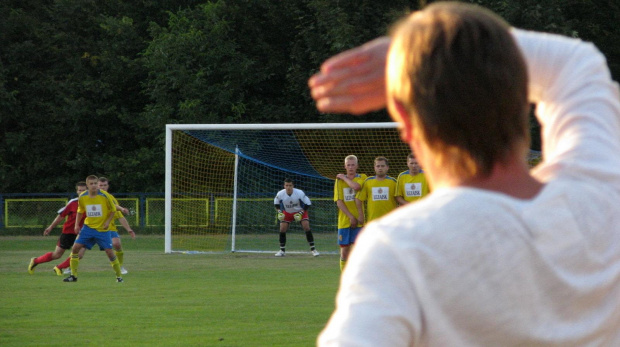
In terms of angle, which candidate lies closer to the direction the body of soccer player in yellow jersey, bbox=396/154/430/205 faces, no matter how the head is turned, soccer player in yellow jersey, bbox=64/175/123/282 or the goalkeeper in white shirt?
the soccer player in yellow jersey

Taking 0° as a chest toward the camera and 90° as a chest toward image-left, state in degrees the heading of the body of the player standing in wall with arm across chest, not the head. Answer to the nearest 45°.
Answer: approximately 0°

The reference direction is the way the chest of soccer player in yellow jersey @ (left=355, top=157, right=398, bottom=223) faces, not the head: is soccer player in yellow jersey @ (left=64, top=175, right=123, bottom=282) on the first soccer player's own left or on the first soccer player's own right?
on the first soccer player's own right

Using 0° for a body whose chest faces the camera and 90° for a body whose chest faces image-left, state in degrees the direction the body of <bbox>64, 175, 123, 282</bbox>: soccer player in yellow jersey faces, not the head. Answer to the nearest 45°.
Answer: approximately 0°
